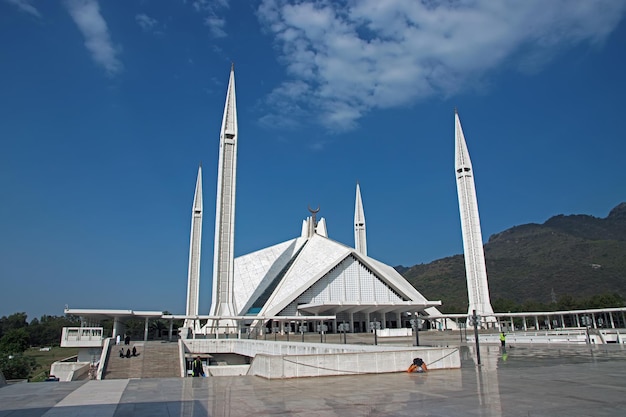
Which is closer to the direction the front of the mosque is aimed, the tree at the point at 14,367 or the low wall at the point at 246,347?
the low wall

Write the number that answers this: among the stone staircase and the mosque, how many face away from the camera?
0

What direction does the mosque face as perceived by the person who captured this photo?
facing the viewer and to the right of the viewer
